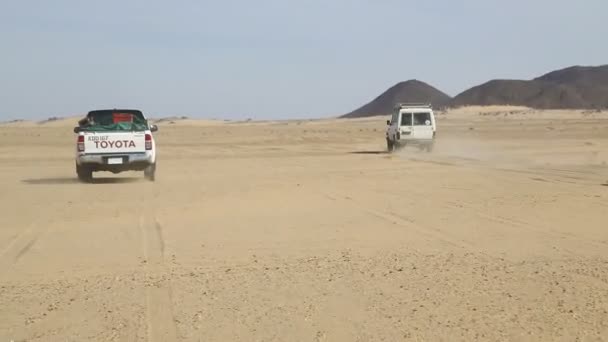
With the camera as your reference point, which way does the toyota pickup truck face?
facing away from the viewer

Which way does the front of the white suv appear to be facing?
away from the camera
